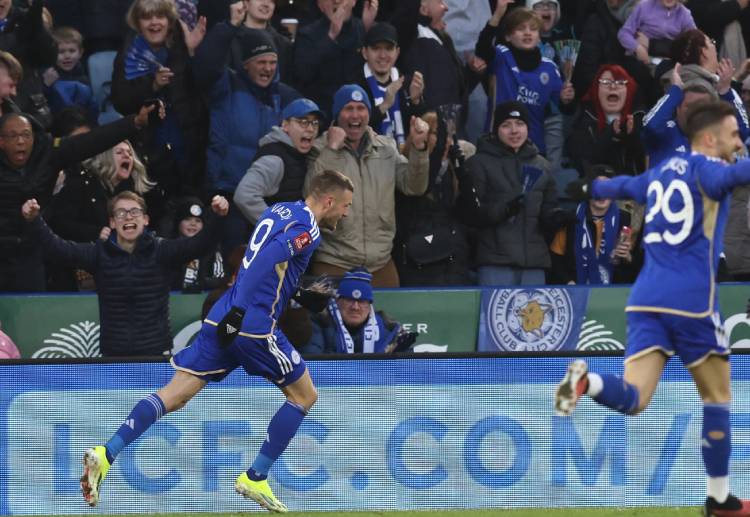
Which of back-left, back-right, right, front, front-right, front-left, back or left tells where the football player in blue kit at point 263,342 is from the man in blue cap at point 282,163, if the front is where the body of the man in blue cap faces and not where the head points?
front-right

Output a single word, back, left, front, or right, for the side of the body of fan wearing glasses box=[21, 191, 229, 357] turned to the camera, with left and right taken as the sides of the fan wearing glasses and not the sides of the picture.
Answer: front

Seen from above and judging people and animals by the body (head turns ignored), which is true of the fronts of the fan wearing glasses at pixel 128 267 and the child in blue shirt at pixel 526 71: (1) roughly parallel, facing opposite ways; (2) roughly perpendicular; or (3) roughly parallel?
roughly parallel

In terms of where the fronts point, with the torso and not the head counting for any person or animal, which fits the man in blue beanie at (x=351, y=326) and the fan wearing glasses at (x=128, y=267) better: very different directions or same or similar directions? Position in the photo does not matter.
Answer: same or similar directions

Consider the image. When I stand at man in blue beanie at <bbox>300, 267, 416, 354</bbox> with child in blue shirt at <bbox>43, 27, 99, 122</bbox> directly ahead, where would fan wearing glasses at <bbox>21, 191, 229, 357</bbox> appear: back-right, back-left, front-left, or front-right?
front-left

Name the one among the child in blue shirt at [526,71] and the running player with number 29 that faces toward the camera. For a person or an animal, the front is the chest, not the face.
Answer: the child in blue shirt

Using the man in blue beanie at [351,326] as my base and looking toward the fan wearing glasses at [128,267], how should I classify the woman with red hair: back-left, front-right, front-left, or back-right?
back-right

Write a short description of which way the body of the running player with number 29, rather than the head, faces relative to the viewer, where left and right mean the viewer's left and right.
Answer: facing away from the viewer and to the right of the viewer

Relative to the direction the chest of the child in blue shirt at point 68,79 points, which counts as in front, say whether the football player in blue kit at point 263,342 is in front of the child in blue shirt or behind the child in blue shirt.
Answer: in front
